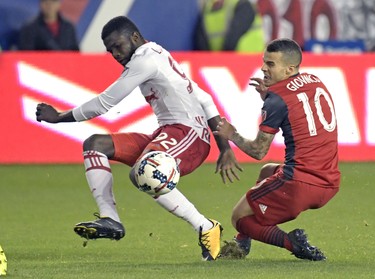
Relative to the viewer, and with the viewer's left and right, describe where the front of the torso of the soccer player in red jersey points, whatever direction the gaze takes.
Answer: facing away from the viewer and to the left of the viewer

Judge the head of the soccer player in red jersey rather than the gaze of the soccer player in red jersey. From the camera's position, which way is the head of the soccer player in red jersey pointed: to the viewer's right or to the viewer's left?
to the viewer's left

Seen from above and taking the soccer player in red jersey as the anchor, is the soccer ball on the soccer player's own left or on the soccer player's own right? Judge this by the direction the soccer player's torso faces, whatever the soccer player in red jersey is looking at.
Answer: on the soccer player's own left
